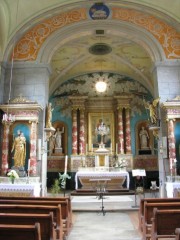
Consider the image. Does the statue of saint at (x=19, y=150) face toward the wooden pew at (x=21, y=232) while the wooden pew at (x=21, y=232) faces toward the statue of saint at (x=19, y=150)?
yes

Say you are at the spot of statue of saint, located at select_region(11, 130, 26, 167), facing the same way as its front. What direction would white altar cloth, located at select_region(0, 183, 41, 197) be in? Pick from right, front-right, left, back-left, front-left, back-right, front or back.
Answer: front

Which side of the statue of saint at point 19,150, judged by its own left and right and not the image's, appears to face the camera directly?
front

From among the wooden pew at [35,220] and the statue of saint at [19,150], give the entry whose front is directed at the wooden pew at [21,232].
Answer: the statue of saint

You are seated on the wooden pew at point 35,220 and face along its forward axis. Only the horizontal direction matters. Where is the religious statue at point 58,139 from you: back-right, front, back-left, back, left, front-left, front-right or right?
front

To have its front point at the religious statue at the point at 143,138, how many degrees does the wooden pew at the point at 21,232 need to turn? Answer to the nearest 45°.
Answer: approximately 45° to its right

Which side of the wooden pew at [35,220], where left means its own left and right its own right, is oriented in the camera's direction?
back

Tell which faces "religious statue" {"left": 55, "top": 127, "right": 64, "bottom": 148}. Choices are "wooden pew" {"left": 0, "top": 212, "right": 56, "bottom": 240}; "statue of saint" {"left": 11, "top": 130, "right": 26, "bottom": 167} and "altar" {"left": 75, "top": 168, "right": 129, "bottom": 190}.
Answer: the wooden pew

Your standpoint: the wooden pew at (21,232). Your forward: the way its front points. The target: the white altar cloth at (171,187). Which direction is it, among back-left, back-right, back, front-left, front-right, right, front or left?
front-right

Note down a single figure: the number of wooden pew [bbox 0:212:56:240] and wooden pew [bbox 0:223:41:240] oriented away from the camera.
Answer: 2

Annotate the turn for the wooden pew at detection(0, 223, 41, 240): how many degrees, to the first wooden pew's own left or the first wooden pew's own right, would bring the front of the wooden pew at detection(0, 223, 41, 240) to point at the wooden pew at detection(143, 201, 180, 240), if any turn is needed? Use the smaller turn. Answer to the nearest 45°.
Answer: approximately 45° to the first wooden pew's own right

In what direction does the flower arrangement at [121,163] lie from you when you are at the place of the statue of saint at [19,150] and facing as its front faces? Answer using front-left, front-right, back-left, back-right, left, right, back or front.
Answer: back-left

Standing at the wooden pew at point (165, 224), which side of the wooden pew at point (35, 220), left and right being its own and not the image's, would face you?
right

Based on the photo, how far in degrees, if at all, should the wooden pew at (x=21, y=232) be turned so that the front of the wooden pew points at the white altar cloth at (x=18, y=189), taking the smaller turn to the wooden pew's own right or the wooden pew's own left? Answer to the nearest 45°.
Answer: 0° — it already faces it

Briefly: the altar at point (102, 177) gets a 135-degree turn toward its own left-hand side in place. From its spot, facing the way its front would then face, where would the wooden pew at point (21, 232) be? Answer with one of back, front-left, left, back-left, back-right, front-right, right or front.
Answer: back-right

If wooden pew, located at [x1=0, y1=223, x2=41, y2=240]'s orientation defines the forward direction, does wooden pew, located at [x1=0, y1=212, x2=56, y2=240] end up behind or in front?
in front

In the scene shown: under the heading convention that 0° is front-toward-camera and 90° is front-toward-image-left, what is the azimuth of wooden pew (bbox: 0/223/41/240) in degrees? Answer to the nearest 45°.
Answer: approximately 180°

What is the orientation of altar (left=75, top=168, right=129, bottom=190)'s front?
toward the camera
